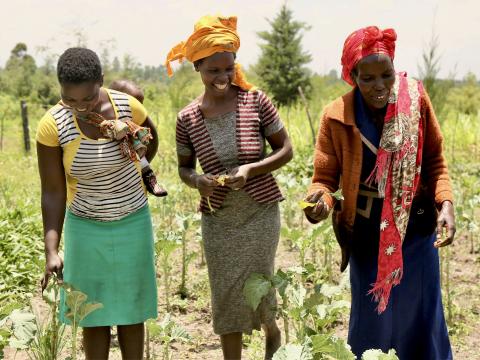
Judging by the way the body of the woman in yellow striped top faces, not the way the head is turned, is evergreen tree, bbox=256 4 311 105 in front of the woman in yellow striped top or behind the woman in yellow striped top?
behind

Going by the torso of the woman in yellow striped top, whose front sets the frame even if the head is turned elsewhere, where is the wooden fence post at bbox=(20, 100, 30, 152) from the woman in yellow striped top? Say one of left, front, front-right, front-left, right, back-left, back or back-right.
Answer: back

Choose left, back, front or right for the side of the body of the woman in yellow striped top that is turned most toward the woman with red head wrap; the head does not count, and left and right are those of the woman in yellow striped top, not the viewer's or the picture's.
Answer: left

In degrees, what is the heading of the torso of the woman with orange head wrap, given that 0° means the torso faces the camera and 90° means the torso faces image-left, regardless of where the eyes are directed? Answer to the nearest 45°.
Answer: approximately 0°

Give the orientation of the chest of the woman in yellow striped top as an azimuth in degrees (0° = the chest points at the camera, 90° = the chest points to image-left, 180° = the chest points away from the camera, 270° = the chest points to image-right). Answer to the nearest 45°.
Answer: approximately 0°

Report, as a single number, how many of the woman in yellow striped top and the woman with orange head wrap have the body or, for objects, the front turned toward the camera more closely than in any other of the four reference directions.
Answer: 2

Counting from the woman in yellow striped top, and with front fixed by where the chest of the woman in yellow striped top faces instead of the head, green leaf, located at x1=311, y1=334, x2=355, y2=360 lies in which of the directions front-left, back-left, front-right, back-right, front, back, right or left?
front-left
